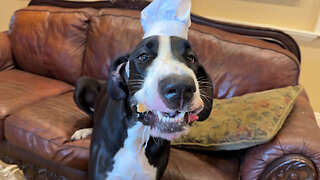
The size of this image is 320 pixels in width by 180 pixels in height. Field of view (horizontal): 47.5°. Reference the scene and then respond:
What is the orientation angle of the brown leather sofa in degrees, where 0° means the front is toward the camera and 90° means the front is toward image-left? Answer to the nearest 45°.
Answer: approximately 45°
